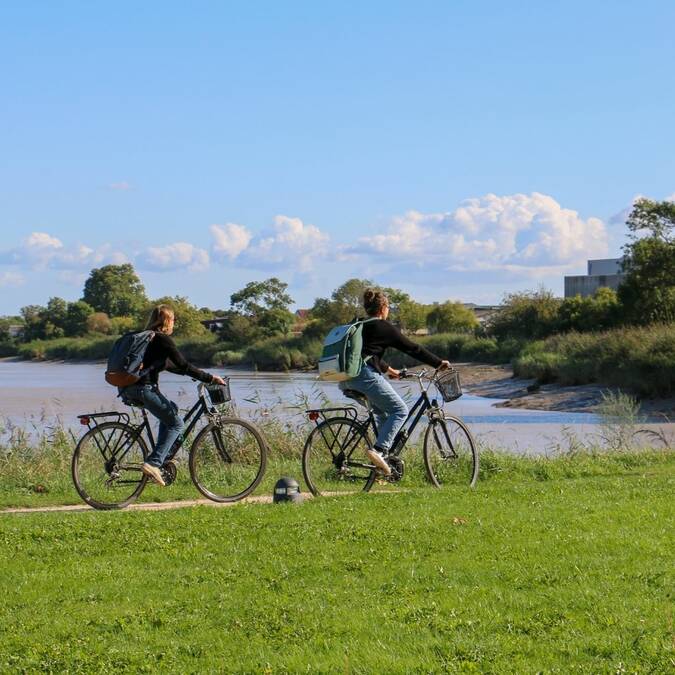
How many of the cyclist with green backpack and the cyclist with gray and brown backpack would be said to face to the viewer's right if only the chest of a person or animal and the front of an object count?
2

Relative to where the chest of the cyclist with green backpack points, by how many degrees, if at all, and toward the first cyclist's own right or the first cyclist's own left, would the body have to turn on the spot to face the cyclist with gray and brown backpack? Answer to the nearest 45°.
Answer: approximately 180°

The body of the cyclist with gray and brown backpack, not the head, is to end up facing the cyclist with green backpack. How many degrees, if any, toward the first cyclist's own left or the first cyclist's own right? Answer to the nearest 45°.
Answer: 0° — they already face them

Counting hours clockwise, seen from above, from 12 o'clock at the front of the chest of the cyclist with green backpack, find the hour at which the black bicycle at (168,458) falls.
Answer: The black bicycle is roughly at 6 o'clock from the cyclist with green backpack.

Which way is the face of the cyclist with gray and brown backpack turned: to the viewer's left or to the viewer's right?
to the viewer's right

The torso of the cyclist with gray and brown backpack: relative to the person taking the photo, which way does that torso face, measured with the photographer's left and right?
facing to the right of the viewer

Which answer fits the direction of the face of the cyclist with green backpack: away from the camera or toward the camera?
away from the camera

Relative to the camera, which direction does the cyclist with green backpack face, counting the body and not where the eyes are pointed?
to the viewer's right
